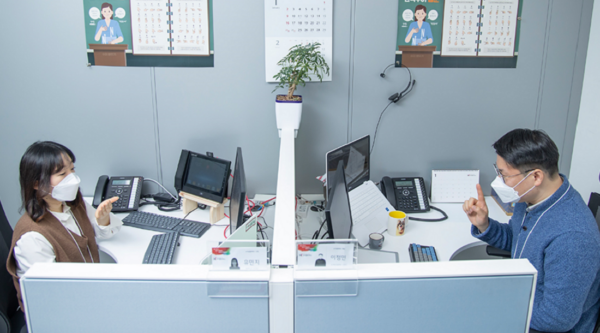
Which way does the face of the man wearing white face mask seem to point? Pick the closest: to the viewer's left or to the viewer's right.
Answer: to the viewer's left

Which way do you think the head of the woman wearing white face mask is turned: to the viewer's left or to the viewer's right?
to the viewer's right

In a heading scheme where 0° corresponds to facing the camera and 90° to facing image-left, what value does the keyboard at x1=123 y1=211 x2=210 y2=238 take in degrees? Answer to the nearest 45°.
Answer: approximately 45°

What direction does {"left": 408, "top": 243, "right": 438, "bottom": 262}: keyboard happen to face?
to the viewer's right

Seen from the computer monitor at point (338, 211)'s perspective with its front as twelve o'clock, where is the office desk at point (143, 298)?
The office desk is roughly at 4 o'clock from the computer monitor.
